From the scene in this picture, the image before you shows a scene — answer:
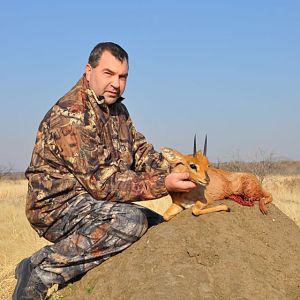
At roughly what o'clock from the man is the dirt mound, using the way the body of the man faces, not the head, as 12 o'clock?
The dirt mound is roughly at 1 o'clock from the man.

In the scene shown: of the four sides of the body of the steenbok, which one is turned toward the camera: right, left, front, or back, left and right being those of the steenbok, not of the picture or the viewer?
left

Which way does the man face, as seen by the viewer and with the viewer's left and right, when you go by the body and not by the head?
facing to the right of the viewer
